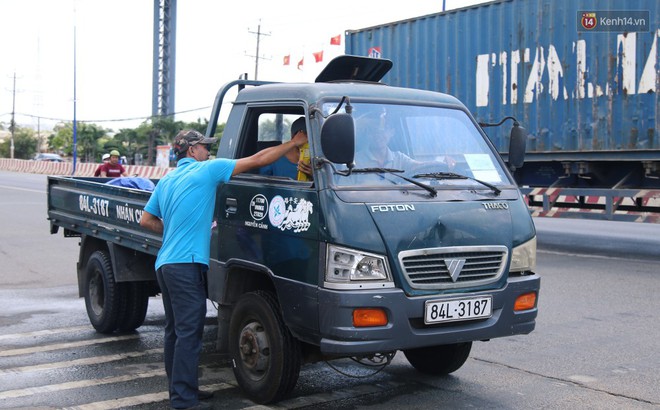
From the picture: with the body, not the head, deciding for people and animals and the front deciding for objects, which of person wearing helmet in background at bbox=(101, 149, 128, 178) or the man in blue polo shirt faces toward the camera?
the person wearing helmet in background

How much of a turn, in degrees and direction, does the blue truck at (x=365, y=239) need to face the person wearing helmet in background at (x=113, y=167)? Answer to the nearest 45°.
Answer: approximately 135° to its left

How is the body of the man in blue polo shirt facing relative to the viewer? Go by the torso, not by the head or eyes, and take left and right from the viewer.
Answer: facing away from the viewer and to the right of the viewer

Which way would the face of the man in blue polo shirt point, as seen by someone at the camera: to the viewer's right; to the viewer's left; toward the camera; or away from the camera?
to the viewer's right

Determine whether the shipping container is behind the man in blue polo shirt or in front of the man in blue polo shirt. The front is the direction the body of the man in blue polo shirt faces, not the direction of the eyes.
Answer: in front

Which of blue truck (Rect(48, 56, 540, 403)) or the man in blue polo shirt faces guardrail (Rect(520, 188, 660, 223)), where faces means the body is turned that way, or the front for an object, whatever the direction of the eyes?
the man in blue polo shirt

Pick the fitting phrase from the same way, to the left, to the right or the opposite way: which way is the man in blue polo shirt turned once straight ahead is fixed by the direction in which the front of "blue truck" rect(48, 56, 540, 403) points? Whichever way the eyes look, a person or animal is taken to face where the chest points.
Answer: to the left

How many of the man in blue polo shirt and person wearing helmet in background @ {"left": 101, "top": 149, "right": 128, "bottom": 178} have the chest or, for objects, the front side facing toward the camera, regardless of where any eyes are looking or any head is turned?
1

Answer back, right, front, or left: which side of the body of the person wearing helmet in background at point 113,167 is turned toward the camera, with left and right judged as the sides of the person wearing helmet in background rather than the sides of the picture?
front

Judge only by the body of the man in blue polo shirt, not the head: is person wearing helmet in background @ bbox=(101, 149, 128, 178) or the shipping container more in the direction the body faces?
the shipping container

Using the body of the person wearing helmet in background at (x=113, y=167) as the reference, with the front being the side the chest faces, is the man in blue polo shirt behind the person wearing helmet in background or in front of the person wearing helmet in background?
in front

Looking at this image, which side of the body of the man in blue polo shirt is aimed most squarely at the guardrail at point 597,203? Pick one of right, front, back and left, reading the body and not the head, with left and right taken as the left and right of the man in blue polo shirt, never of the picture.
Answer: front

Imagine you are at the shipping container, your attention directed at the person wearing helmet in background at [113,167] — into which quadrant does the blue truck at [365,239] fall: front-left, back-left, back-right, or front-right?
front-left

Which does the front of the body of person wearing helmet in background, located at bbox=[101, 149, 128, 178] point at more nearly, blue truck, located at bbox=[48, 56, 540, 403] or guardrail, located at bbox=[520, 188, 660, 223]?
the blue truck

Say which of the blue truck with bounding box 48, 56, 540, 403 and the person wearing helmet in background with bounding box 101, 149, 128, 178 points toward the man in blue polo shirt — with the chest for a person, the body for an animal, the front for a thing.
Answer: the person wearing helmet in background

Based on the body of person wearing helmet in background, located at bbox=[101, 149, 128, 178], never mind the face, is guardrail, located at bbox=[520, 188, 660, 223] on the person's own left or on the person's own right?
on the person's own left

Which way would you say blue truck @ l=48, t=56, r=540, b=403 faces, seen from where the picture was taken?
facing the viewer and to the right of the viewer
